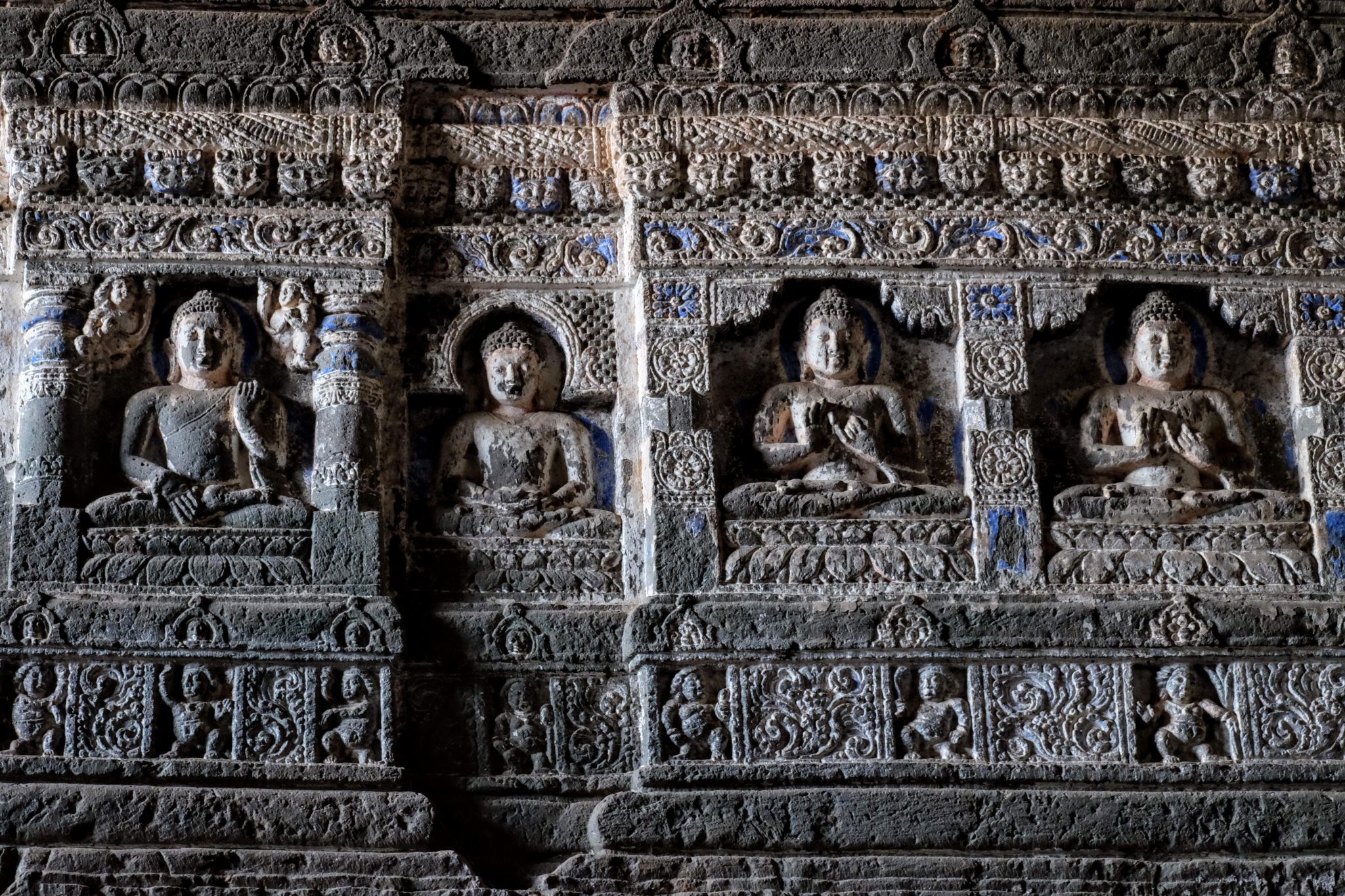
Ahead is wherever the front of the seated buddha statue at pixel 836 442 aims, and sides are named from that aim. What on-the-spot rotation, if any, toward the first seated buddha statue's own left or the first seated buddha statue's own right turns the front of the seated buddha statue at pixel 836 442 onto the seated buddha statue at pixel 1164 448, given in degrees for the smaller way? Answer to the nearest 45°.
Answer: approximately 90° to the first seated buddha statue's own left

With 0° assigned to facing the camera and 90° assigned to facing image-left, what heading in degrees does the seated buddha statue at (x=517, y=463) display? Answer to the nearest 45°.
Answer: approximately 0°

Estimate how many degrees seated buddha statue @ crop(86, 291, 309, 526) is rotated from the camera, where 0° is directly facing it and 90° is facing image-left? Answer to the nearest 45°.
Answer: approximately 0°

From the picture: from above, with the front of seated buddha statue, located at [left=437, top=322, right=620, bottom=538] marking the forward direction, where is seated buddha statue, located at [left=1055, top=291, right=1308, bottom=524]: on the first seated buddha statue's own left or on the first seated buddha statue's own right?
on the first seated buddha statue's own left

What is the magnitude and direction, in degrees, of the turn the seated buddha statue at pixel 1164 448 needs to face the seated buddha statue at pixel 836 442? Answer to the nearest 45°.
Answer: approximately 90° to its right

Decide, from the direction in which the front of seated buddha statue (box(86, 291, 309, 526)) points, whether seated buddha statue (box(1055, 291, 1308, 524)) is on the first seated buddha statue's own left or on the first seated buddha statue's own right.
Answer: on the first seated buddha statue's own left

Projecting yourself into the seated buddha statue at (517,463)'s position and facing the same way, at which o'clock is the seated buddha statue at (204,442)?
the seated buddha statue at (204,442) is roughly at 3 o'clock from the seated buddha statue at (517,463).

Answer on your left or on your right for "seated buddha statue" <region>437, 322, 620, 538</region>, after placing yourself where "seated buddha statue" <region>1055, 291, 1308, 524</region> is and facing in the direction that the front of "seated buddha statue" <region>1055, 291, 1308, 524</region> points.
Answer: on your right

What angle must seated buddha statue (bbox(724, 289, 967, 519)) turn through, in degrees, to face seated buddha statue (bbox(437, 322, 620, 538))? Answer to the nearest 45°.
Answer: approximately 90° to its right

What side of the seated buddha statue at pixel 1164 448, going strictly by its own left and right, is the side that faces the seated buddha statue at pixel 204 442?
right
